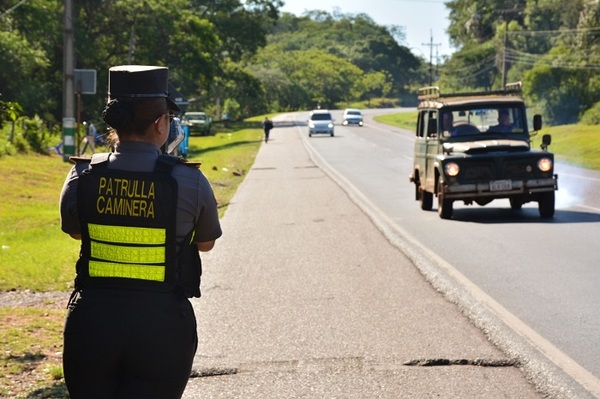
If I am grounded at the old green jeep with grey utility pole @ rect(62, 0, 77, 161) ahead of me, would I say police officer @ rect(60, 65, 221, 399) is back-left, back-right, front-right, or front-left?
back-left

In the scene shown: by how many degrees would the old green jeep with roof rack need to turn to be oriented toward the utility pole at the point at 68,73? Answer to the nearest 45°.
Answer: approximately 135° to its right

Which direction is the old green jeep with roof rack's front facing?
toward the camera

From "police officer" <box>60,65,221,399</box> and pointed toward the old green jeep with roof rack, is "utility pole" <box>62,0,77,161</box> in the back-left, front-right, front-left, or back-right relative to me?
front-left

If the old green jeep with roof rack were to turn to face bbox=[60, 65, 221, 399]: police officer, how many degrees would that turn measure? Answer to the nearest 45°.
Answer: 0° — it already faces them

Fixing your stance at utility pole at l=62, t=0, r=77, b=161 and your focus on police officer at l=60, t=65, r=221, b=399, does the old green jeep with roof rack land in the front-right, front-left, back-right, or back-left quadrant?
front-left

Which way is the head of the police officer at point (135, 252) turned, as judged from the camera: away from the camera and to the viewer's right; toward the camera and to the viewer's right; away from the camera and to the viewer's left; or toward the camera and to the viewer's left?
away from the camera and to the viewer's right

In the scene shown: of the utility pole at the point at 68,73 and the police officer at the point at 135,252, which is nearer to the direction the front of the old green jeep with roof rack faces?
the police officer
